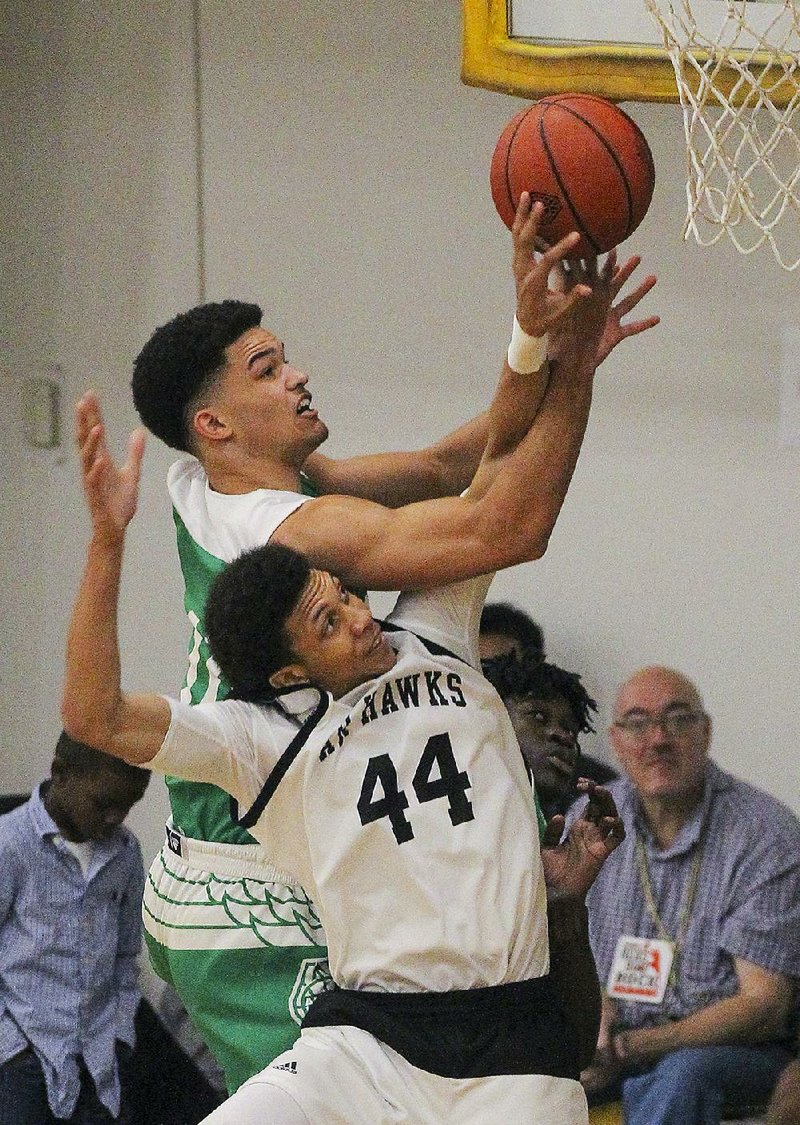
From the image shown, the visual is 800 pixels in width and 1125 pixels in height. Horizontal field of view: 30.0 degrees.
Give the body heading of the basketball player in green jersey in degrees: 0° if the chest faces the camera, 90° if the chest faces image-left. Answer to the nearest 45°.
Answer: approximately 270°

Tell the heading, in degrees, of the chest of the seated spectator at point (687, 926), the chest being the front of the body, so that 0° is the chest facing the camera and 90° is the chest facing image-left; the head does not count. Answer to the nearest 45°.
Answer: approximately 45°

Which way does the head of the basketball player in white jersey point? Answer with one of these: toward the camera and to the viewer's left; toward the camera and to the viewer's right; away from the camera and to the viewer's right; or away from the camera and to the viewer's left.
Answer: toward the camera and to the viewer's right

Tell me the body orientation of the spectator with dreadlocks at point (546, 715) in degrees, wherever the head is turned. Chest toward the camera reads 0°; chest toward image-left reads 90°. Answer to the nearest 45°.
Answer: approximately 315°

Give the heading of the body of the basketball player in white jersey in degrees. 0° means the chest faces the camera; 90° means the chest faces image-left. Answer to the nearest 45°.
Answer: approximately 0°

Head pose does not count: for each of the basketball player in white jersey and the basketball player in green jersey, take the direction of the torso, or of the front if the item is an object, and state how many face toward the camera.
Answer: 1

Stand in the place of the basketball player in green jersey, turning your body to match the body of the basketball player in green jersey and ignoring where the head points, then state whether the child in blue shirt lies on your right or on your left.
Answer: on your left
